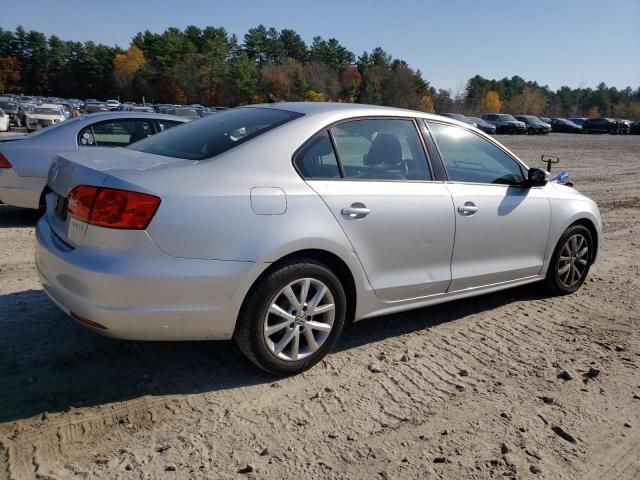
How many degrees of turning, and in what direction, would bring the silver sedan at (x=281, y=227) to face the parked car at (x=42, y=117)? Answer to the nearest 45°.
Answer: approximately 90° to its left

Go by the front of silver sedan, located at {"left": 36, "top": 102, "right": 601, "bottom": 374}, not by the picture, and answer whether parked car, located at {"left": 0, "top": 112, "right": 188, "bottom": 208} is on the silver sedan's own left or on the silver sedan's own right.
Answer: on the silver sedan's own left

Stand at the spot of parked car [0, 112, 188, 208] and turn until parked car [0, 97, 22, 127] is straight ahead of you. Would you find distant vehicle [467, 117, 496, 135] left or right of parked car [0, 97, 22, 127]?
right

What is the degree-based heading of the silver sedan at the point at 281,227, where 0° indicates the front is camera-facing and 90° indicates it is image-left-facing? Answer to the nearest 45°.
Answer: approximately 225°

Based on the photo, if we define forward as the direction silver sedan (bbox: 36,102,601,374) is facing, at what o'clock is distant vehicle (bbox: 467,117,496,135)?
The distant vehicle is roughly at 11 o'clock from the silver sedan.

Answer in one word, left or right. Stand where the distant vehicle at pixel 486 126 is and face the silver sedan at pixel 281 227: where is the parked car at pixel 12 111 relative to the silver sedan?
right

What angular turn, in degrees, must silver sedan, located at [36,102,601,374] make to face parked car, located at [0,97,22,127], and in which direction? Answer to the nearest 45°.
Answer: approximately 90° to its left

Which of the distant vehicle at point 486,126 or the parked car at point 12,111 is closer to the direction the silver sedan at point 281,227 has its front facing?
the distant vehicle
